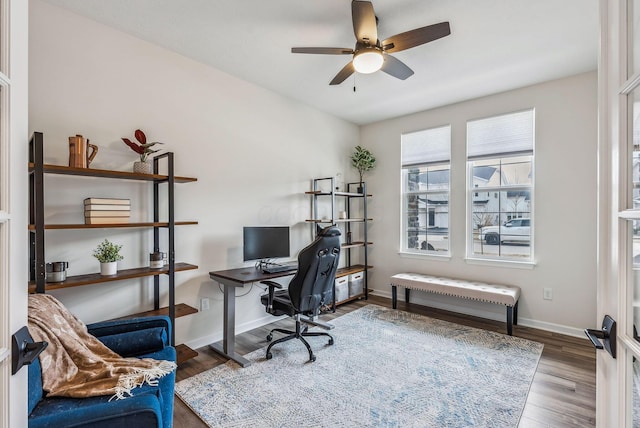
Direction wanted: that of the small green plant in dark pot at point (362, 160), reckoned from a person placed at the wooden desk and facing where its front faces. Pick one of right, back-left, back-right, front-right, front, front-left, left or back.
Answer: left

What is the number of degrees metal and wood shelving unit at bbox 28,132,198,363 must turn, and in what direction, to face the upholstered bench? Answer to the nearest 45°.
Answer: approximately 45° to its left

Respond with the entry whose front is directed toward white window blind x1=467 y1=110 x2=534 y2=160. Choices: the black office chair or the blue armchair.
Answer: the blue armchair

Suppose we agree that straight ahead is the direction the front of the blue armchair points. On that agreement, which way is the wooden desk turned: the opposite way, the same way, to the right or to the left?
to the right

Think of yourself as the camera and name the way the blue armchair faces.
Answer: facing to the right of the viewer

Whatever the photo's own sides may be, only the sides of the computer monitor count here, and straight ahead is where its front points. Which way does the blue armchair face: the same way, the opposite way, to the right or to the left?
to the left

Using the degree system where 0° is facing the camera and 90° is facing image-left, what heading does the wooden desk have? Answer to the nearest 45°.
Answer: approximately 315°

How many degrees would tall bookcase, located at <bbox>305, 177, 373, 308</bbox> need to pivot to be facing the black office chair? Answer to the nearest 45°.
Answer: approximately 45° to its right

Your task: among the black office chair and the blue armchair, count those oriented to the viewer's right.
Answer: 1

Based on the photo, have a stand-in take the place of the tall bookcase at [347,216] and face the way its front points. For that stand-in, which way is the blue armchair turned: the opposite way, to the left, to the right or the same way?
to the left

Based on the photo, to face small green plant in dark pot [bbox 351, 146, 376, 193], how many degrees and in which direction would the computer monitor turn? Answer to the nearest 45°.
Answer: approximately 90° to its left

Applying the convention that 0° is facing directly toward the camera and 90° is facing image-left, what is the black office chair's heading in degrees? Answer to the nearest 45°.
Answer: approximately 135°

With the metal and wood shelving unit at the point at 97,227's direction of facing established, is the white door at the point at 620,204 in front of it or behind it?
in front

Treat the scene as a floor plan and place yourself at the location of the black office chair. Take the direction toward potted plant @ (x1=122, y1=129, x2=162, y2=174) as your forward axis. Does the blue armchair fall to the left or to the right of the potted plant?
left
